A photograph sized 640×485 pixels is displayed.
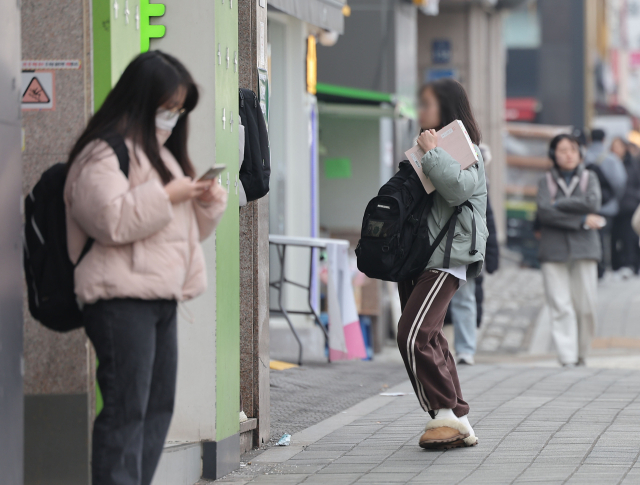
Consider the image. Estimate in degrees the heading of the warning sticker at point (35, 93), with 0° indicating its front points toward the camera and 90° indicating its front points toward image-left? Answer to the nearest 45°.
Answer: approximately 0°

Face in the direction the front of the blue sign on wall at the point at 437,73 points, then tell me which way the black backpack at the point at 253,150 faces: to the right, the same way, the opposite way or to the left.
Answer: to the left

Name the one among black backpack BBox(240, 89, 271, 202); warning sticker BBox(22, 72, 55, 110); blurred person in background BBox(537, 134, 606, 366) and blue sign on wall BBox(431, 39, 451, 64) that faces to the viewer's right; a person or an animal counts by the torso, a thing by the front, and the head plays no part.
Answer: the black backpack

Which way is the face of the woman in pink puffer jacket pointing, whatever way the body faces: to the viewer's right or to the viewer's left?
to the viewer's right

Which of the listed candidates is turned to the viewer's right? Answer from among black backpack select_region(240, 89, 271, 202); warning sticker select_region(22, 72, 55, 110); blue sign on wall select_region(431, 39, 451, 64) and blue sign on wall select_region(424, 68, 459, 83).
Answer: the black backpack

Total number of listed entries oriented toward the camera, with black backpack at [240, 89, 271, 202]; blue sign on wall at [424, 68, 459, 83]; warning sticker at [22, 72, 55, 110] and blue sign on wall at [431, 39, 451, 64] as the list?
3

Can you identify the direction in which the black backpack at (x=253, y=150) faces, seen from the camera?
facing to the right of the viewer

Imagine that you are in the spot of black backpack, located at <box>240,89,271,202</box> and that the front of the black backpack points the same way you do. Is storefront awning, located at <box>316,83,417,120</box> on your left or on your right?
on your left

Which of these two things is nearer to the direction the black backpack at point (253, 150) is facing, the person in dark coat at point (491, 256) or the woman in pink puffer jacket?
the person in dark coat
